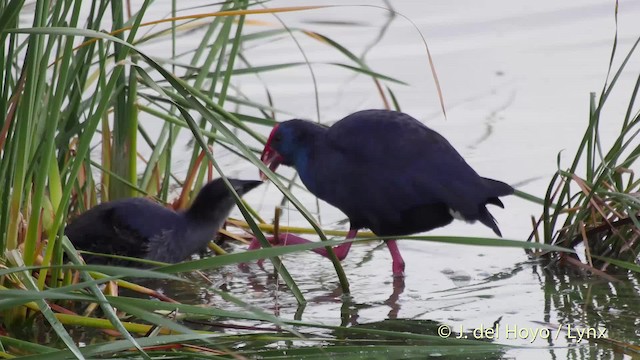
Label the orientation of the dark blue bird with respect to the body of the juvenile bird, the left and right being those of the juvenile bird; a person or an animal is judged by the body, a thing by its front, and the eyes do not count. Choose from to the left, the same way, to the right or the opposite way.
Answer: the opposite way

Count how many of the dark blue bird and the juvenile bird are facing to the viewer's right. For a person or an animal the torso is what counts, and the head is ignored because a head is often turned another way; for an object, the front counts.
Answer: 1

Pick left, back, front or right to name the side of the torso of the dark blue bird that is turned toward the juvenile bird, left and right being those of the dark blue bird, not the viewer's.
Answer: front

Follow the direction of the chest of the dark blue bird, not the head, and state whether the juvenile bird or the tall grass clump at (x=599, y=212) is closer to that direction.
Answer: the juvenile bird

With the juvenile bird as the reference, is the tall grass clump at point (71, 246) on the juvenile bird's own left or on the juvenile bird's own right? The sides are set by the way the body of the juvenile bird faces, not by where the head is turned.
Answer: on the juvenile bird's own right

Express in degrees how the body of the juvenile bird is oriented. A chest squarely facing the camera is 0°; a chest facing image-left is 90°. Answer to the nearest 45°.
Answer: approximately 270°

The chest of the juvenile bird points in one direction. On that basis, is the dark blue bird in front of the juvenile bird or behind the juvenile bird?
in front

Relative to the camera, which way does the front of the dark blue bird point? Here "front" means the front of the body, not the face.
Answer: to the viewer's left
